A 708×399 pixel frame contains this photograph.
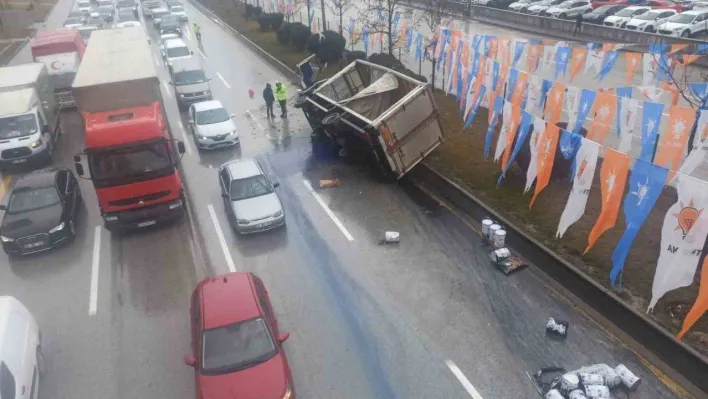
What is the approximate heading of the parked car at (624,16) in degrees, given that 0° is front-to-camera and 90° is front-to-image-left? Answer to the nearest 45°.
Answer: approximately 45°

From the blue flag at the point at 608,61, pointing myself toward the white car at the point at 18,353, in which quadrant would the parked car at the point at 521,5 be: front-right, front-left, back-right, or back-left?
back-right

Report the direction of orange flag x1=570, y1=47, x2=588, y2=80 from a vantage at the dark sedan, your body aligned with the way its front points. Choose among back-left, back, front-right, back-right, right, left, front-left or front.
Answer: left

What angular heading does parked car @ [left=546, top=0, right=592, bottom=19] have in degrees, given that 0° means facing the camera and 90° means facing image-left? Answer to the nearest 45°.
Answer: approximately 45°

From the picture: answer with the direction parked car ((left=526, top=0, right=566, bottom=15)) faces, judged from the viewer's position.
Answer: facing the viewer and to the left of the viewer

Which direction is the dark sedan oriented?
toward the camera

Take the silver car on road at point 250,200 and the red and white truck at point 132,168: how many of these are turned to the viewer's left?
0
